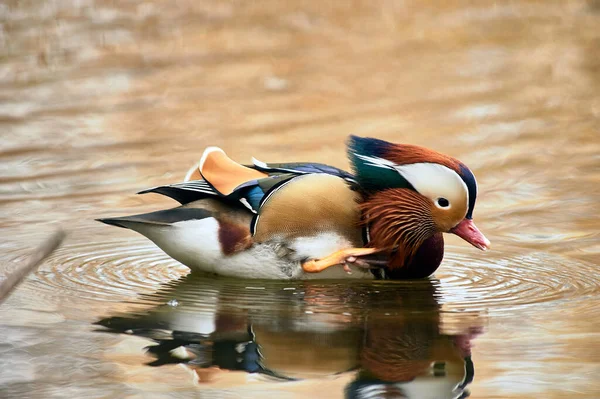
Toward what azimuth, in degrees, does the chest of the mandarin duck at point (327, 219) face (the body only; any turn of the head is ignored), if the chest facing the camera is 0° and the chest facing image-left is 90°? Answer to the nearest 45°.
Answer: approximately 270°
